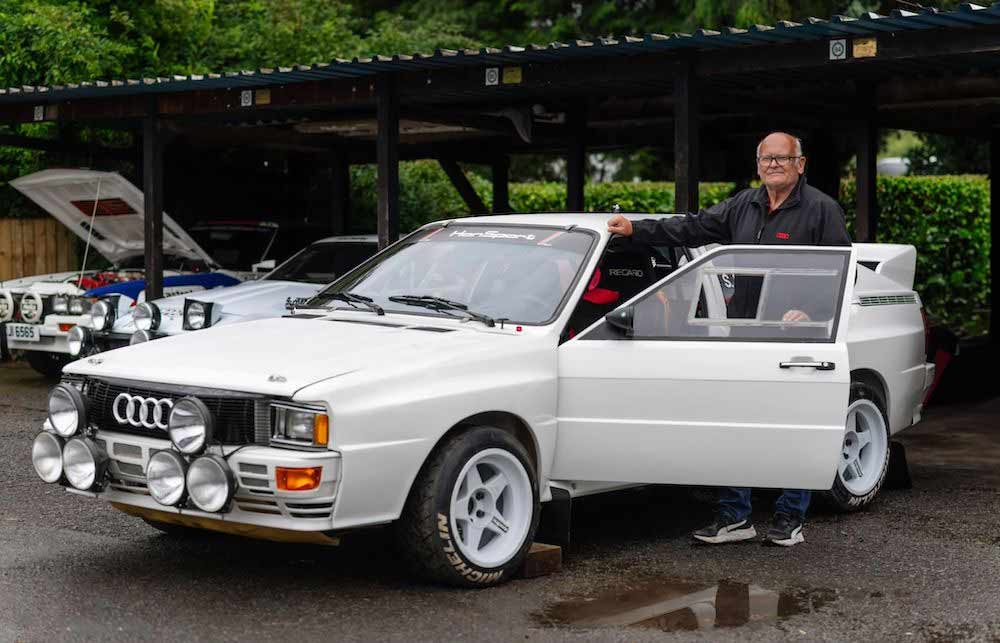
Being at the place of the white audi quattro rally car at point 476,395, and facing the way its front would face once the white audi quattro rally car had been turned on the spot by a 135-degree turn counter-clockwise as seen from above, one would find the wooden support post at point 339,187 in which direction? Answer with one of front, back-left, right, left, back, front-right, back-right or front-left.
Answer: left

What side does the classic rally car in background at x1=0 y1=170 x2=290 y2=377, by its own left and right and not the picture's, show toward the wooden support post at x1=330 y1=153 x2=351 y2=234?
back

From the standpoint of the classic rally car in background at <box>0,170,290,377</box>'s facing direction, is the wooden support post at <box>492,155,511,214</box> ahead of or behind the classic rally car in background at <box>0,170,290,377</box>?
behind

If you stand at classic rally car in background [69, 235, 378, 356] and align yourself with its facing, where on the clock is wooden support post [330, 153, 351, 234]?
The wooden support post is roughly at 5 o'clock from the classic rally car in background.

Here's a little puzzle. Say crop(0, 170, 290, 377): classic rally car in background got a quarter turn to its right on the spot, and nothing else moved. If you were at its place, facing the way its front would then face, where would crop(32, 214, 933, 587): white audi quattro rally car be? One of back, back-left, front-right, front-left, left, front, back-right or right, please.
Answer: back-left

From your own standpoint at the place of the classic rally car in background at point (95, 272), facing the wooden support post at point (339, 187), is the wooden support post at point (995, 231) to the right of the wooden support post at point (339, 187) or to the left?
right

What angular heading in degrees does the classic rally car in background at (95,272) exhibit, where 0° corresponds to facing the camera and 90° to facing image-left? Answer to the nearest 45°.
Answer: approximately 45°

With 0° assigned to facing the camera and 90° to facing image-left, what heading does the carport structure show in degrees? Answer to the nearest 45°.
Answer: approximately 45°

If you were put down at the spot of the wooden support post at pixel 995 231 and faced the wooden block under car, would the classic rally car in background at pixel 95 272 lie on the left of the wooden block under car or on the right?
right

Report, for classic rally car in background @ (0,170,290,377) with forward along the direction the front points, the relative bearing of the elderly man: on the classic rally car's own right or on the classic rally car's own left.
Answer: on the classic rally car's own left

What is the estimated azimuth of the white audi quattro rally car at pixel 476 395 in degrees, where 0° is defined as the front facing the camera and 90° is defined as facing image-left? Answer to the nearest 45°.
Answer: approximately 45°
